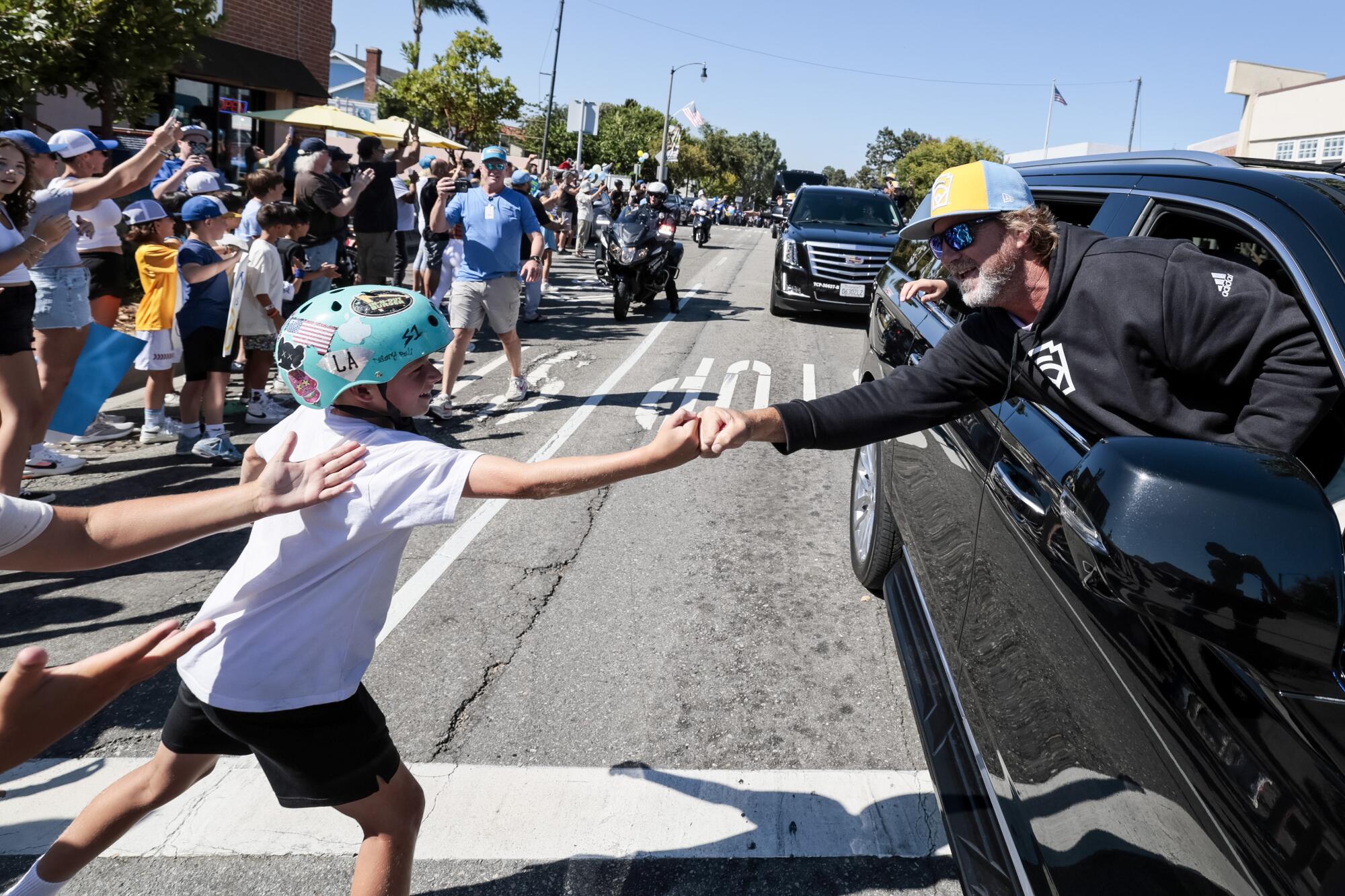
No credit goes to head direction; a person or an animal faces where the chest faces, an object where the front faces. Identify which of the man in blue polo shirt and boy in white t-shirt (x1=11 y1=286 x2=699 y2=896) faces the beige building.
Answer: the boy in white t-shirt

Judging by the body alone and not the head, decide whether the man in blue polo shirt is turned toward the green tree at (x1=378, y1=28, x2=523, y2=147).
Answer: no

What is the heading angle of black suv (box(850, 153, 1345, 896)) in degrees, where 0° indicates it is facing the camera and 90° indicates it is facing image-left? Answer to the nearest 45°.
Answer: approximately 315°

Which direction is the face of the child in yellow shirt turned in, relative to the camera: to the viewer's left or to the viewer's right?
to the viewer's right

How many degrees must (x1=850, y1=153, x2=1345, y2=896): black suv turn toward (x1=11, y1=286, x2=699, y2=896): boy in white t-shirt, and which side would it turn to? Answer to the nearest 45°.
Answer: approximately 135° to its right

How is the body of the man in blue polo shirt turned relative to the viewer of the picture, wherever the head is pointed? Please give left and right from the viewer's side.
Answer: facing the viewer

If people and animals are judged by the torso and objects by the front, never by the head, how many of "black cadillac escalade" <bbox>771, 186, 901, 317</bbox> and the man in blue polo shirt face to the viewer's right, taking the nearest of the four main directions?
0

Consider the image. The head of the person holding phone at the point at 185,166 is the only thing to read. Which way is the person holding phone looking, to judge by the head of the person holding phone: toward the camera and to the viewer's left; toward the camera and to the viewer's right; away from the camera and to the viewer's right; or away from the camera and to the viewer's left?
toward the camera and to the viewer's right

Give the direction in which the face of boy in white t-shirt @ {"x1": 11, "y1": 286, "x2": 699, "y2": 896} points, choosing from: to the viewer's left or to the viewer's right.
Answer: to the viewer's right

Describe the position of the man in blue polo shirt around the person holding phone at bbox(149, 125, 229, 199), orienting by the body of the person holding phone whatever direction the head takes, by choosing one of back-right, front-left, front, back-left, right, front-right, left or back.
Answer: front

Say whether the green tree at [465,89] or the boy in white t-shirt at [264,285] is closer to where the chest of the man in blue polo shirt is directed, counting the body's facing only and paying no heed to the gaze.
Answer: the boy in white t-shirt

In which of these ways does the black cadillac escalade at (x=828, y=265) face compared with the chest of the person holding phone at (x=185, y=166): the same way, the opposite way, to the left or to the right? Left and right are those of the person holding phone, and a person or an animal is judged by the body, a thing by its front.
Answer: to the right

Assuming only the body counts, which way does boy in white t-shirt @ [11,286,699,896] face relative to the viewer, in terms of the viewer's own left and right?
facing away from the viewer and to the right of the viewer

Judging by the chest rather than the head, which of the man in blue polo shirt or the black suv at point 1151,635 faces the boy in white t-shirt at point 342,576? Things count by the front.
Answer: the man in blue polo shirt

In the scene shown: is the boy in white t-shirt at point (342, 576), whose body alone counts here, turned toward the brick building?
no

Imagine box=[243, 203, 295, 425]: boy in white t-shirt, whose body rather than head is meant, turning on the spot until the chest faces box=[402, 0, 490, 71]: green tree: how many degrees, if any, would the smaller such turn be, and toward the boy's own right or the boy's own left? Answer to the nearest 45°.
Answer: approximately 90° to the boy's own left

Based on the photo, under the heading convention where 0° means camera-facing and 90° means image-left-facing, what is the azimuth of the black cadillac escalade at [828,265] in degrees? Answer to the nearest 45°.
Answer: approximately 0°

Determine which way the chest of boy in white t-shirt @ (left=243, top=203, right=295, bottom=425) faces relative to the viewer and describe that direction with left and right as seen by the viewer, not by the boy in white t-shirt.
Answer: facing to the right of the viewer

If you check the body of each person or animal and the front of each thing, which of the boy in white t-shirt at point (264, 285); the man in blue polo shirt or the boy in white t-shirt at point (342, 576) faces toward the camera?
the man in blue polo shirt

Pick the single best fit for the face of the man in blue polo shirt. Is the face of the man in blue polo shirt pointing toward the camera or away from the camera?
toward the camera
